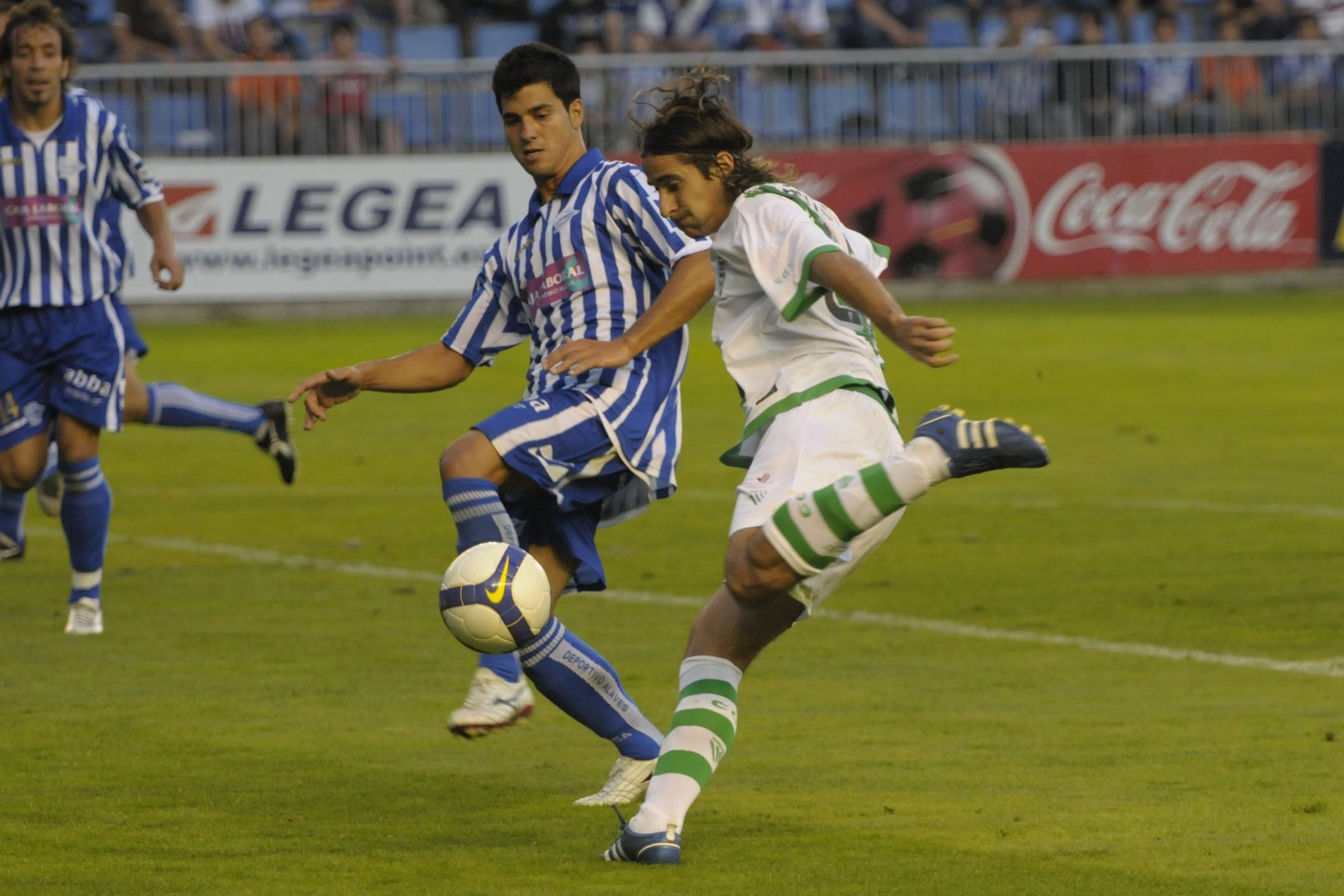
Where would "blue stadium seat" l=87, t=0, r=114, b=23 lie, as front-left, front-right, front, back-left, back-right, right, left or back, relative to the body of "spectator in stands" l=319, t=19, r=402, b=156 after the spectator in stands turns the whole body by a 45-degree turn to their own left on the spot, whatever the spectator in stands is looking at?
back

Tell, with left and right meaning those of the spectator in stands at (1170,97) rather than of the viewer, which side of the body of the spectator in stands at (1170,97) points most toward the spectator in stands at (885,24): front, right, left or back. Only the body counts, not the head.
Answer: right

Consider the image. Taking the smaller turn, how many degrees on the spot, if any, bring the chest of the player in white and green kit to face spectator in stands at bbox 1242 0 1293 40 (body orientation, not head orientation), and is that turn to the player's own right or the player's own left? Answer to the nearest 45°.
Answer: approximately 90° to the player's own right

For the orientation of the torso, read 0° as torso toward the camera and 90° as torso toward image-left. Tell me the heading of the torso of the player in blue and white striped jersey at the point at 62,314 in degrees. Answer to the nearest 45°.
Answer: approximately 0°

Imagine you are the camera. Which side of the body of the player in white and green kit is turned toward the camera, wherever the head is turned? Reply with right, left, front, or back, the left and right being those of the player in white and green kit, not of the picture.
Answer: left

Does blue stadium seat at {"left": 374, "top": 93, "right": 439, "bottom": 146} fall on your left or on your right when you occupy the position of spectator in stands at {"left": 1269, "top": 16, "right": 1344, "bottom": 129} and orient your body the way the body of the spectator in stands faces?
on your right
